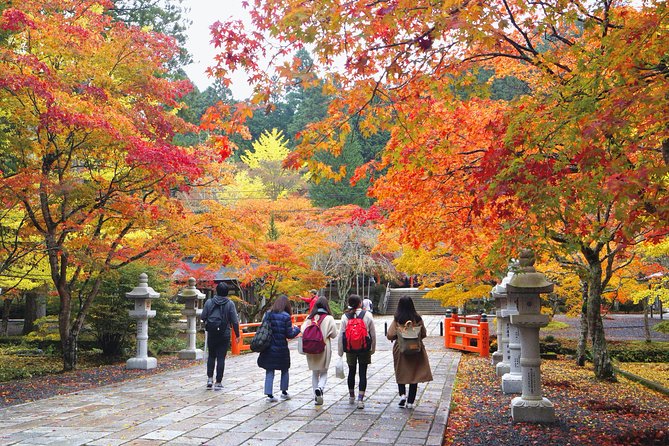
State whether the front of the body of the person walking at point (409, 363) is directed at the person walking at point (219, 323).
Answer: no

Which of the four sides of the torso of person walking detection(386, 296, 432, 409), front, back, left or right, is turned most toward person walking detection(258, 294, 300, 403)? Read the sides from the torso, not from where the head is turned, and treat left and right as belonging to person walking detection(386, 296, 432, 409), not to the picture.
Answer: left

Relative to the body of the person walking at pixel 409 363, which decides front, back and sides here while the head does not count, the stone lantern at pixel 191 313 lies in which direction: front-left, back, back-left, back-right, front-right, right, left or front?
front-left

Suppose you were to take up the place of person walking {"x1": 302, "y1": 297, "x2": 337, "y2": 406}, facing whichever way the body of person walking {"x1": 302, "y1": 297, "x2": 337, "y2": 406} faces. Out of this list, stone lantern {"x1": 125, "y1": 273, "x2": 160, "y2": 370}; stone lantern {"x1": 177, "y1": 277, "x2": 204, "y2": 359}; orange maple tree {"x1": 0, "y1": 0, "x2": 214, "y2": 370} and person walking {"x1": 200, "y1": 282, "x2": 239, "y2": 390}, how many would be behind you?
0

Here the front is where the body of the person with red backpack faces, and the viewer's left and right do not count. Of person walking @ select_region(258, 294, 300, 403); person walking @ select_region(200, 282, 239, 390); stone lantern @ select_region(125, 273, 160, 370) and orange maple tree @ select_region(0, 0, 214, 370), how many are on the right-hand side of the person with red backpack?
0

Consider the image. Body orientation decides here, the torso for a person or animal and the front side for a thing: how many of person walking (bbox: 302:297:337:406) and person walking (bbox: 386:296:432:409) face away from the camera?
2

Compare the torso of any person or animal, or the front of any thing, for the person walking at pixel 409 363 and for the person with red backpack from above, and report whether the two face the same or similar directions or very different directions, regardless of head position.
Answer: same or similar directions

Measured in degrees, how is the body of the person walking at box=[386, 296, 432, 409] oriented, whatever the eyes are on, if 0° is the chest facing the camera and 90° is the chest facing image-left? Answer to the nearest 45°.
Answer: approximately 180°

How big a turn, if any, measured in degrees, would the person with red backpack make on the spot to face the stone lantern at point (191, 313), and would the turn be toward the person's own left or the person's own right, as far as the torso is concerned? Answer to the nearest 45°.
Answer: approximately 45° to the person's own left

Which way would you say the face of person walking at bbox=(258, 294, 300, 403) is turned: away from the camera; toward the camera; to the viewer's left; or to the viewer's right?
away from the camera

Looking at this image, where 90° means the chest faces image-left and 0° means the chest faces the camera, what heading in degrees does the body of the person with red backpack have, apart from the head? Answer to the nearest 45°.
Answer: approximately 180°

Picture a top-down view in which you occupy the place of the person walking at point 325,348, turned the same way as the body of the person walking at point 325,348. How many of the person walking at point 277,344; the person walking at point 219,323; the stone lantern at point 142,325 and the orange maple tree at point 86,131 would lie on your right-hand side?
0

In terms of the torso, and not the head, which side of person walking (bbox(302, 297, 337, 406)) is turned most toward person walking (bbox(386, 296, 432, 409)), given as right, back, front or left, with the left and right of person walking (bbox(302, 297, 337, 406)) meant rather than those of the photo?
right

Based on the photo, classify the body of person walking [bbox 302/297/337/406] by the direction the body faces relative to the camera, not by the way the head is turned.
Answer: away from the camera

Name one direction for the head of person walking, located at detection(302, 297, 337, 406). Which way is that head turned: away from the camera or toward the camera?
away from the camera

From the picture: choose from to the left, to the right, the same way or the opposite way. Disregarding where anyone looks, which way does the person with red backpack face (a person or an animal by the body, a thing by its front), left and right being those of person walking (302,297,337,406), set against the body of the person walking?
the same way

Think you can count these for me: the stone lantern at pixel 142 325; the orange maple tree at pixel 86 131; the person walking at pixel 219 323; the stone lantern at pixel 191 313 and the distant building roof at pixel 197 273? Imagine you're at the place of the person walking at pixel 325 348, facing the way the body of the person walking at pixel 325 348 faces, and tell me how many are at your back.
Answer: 0
